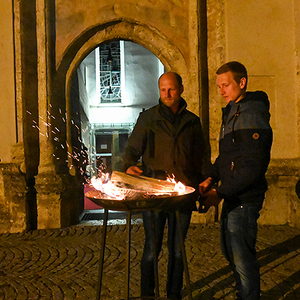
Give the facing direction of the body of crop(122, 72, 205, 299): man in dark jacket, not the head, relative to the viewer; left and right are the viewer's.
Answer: facing the viewer

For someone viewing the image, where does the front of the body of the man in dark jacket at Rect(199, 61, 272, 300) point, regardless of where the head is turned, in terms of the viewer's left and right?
facing the viewer and to the left of the viewer

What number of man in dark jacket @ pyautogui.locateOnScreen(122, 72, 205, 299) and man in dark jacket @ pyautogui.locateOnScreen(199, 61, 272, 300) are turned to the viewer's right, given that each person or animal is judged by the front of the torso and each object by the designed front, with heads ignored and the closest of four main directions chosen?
0

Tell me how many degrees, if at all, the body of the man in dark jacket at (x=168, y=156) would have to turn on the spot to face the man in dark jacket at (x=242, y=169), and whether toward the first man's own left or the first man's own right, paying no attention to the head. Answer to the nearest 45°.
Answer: approximately 45° to the first man's own left

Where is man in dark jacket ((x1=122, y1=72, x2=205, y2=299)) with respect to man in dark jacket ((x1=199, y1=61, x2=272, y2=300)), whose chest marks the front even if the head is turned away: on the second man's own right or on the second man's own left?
on the second man's own right
